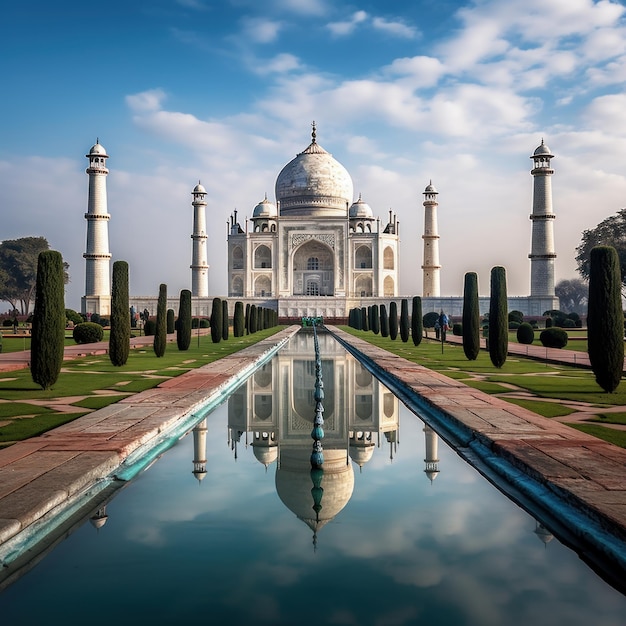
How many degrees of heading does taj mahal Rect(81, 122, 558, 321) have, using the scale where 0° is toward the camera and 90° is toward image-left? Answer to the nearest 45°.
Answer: approximately 0°

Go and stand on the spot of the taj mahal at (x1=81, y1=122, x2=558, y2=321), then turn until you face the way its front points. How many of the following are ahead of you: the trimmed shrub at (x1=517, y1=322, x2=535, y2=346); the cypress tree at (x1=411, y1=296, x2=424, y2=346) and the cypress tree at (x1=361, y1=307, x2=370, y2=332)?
3

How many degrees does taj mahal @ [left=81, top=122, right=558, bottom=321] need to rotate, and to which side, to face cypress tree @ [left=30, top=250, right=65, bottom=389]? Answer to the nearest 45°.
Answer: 0° — it already faces it

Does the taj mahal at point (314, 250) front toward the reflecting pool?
yes

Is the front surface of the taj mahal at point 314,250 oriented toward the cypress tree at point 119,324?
yes
